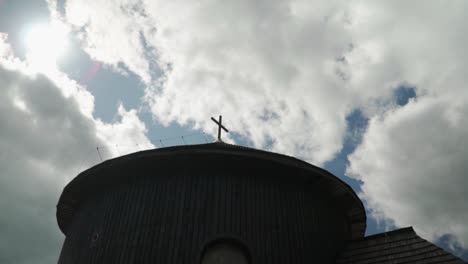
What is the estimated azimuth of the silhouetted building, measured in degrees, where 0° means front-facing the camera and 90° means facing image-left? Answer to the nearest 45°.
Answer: approximately 0°
